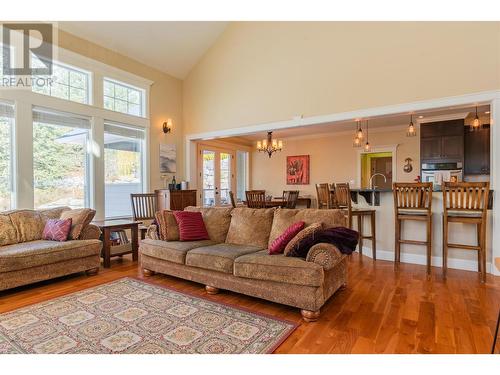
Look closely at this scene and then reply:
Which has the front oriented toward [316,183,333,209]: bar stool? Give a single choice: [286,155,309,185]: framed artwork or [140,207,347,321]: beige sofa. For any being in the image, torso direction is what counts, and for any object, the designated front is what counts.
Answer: the framed artwork

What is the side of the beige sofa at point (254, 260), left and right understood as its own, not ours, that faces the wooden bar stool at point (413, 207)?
back

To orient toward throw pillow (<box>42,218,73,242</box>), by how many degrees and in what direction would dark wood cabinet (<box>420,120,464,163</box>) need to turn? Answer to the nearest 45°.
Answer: approximately 45° to its right

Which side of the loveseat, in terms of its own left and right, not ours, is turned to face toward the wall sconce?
left

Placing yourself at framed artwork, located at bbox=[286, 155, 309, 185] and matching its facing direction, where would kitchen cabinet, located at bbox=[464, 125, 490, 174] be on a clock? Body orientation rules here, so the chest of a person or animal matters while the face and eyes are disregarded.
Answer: The kitchen cabinet is roughly at 10 o'clock from the framed artwork.

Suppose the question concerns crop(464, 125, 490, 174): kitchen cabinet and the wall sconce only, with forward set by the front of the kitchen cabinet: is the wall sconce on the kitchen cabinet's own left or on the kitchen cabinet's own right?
on the kitchen cabinet's own right

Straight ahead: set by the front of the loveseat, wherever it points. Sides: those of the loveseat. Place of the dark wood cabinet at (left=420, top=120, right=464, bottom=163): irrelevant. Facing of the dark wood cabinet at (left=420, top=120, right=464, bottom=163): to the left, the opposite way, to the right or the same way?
to the right

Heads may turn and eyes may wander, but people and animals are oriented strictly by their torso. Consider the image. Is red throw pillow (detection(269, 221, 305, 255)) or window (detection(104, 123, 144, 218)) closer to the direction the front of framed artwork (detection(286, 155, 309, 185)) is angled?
the red throw pillow

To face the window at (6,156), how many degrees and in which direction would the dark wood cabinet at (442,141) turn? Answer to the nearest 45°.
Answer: approximately 45° to its right

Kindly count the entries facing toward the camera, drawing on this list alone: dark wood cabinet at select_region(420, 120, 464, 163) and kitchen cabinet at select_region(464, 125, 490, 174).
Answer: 2

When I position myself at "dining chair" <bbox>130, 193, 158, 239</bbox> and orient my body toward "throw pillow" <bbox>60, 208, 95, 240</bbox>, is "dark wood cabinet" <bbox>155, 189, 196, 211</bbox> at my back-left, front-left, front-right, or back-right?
back-right

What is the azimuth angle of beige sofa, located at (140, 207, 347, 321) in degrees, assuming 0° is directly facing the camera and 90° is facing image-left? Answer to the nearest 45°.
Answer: approximately 45°

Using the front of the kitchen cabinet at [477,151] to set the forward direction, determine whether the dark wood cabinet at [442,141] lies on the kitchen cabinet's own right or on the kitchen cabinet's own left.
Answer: on the kitchen cabinet's own right

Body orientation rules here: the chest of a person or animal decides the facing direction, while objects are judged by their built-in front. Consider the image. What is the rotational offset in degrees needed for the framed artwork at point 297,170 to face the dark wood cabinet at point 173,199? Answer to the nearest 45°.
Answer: approximately 45° to its right

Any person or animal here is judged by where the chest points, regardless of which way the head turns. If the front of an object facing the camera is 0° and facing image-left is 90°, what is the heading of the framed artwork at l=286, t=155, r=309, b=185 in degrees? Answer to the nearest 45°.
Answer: approximately 0°

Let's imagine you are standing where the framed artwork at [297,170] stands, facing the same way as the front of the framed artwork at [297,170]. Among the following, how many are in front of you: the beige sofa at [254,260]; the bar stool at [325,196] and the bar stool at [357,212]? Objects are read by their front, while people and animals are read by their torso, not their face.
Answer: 3

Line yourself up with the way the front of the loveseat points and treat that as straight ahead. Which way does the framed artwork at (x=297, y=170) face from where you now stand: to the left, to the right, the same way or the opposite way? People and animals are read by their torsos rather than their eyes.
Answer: to the right
